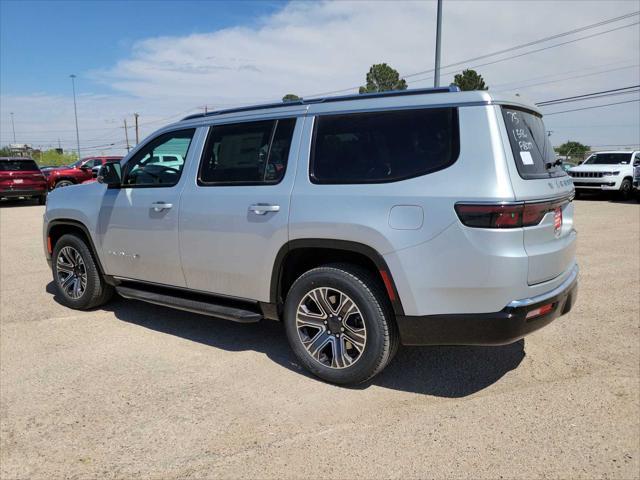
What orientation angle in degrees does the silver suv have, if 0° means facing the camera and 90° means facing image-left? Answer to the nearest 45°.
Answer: approximately 135°

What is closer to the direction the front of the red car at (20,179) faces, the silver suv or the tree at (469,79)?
the tree

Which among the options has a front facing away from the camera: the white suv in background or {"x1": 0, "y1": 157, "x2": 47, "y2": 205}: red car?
the red car

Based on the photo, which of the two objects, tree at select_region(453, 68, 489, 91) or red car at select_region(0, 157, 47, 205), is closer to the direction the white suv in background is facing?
the red car

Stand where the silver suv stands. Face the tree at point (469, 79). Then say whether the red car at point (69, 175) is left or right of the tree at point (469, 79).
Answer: left

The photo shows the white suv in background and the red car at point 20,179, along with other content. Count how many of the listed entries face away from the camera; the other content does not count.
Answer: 1

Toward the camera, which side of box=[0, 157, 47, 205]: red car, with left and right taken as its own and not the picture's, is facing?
back

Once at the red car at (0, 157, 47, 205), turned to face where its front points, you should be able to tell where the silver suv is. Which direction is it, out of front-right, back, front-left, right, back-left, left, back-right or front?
back

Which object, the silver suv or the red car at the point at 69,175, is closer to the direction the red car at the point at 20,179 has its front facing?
the red car

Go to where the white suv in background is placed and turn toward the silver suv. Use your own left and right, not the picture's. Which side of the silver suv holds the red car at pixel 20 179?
right

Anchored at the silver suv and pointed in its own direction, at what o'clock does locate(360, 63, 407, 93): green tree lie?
The green tree is roughly at 2 o'clock from the silver suv.
